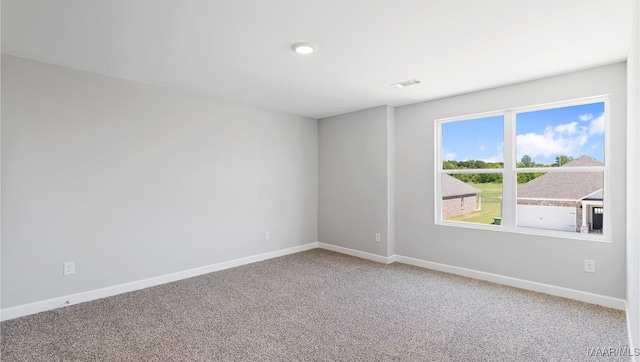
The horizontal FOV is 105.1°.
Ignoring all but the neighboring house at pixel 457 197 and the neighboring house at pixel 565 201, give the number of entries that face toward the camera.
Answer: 2

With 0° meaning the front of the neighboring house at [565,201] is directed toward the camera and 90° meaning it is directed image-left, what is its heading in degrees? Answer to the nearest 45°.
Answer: approximately 0°

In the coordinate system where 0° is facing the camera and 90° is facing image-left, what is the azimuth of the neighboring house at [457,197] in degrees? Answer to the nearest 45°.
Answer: approximately 0°

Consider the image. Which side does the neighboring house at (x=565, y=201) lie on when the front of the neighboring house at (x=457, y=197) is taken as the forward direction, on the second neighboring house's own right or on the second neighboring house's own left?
on the second neighboring house's own left

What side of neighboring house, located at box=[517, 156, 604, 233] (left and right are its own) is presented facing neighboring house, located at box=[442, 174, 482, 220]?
right
